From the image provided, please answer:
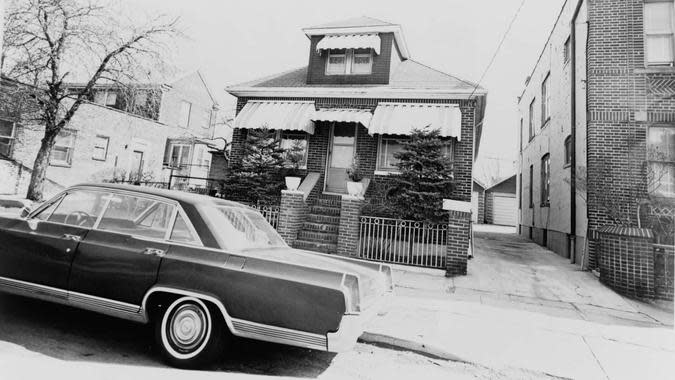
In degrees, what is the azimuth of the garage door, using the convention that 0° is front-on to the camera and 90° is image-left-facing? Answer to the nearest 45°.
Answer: approximately 0°

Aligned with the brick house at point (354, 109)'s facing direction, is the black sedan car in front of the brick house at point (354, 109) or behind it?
in front
